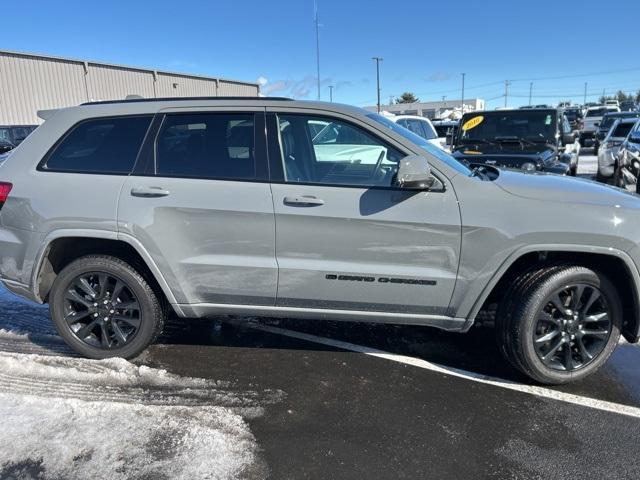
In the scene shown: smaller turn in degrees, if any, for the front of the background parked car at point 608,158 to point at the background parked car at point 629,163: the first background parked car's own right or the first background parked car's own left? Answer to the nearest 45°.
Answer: approximately 45° to the first background parked car's own left

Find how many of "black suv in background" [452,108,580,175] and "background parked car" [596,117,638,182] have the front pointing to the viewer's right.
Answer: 0

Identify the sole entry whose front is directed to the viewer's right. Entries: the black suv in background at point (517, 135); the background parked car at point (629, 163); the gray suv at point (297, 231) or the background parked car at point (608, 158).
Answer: the gray suv

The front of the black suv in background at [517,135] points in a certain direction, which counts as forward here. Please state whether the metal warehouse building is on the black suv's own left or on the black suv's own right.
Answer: on the black suv's own right

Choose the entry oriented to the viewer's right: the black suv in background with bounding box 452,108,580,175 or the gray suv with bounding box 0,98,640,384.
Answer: the gray suv

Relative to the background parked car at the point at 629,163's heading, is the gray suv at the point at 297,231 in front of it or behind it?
in front

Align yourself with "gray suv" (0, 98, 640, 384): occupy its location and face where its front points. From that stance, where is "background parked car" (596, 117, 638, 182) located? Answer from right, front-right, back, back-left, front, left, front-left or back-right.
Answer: front-left

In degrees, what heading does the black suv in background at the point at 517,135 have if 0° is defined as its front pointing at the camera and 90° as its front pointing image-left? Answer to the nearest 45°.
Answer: approximately 45°

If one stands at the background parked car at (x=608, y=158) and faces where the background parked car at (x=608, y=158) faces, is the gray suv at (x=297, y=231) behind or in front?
in front

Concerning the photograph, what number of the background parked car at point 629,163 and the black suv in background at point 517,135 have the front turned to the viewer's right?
0

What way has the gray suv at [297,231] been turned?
to the viewer's right

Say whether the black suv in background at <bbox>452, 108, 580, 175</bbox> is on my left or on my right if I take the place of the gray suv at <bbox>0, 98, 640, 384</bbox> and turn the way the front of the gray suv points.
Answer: on my left

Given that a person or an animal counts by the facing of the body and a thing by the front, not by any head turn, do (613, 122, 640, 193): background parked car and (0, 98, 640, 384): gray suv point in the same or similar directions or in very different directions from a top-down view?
very different directions
